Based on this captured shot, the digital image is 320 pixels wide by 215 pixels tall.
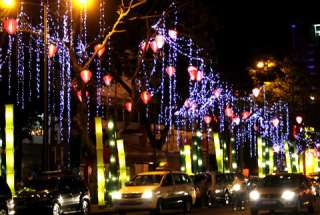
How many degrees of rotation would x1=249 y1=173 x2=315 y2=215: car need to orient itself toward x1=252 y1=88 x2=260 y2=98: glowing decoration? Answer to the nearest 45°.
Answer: approximately 135° to its right

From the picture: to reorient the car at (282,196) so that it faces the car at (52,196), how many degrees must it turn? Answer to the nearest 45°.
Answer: approximately 45° to its right

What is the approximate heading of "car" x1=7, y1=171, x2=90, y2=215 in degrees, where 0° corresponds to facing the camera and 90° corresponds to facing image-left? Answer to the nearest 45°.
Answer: approximately 45°

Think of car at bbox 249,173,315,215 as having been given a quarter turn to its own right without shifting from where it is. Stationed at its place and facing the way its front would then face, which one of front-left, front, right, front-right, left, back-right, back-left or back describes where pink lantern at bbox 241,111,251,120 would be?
front-right

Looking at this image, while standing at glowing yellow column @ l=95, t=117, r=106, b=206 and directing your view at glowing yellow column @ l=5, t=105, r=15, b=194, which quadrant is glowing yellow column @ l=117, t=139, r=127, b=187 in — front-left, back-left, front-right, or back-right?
back-right

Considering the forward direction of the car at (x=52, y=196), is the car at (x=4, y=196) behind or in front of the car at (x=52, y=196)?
in front

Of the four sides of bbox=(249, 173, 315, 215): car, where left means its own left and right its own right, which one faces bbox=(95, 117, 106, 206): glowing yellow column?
right

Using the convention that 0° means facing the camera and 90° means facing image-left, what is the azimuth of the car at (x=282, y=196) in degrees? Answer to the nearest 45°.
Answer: approximately 45°

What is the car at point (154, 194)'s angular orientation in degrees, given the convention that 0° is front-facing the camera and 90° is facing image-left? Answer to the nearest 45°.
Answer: approximately 45°
